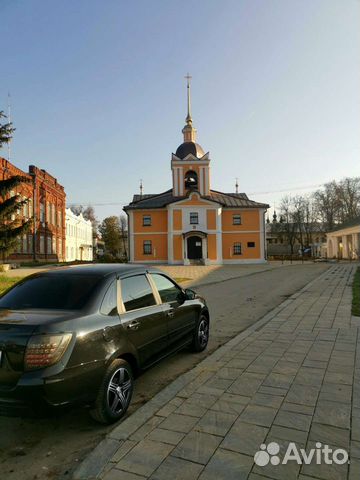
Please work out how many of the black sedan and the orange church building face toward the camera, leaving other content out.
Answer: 1

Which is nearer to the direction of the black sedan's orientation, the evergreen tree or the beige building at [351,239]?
the beige building

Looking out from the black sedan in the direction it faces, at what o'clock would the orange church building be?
The orange church building is roughly at 11 o'clock from the black sedan.

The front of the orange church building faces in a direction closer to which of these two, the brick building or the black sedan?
the black sedan

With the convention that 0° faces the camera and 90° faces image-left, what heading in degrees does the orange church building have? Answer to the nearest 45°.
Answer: approximately 0°

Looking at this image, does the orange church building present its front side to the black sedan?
yes

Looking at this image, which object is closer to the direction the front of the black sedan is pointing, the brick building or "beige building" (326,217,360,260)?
the beige building

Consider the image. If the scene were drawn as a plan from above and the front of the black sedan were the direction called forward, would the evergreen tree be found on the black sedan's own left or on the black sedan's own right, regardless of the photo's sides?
on the black sedan's own left

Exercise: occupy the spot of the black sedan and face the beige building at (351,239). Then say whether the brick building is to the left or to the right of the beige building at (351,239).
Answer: left

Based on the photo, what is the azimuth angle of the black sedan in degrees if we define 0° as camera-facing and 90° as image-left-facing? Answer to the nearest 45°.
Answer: approximately 225°

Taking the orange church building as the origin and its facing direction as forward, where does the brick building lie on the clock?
The brick building is roughly at 3 o'clock from the orange church building.

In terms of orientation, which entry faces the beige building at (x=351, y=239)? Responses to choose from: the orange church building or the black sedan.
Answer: the black sedan
